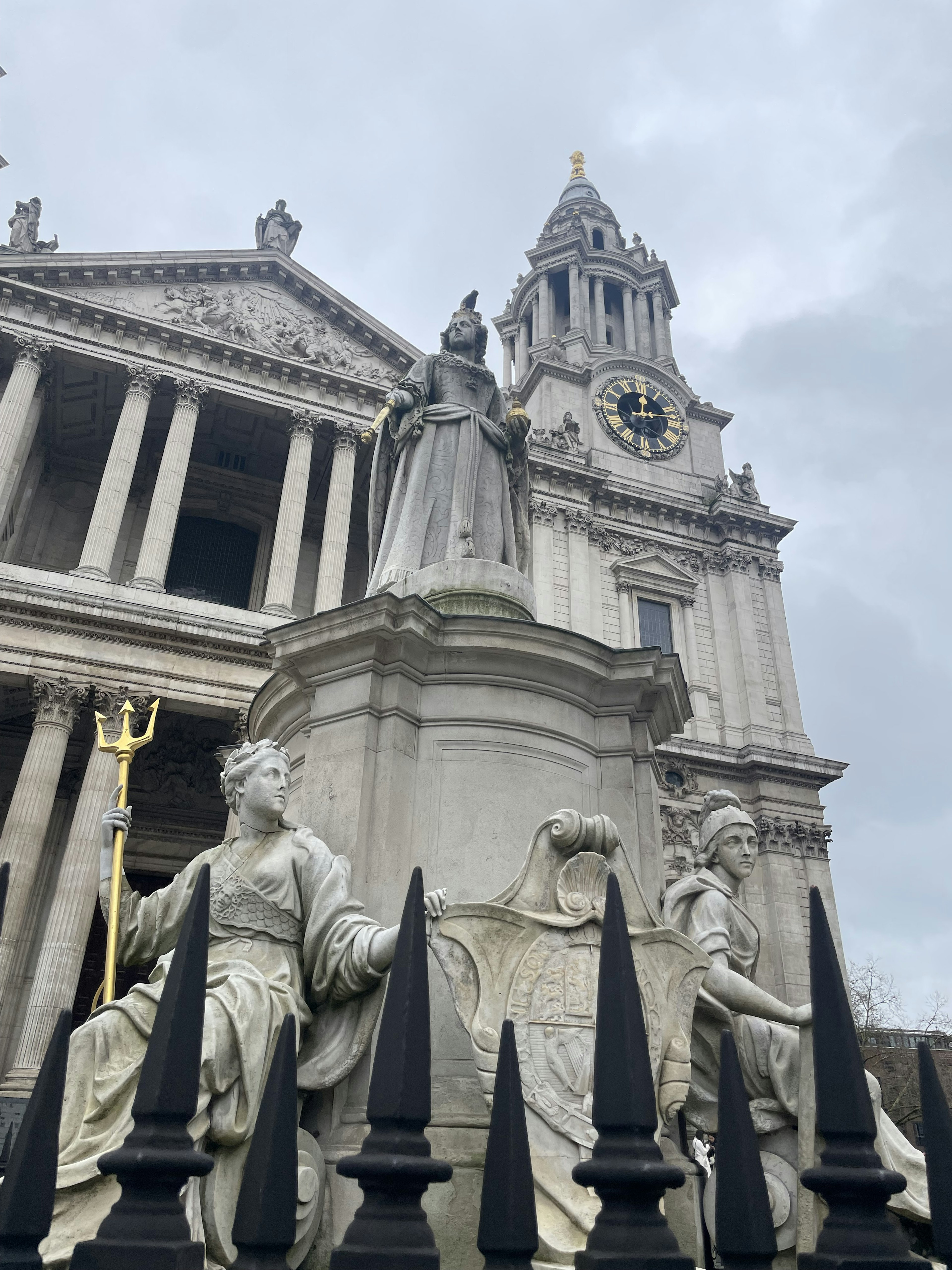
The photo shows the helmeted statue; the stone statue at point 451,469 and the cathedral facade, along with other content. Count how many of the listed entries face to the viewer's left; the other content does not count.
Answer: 0

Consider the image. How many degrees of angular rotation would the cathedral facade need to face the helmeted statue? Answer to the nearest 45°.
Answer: approximately 45° to its right

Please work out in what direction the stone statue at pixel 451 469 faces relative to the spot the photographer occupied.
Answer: facing the viewer

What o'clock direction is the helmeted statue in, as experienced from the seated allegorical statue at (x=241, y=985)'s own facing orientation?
The helmeted statue is roughly at 8 o'clock from the seated allegorical statue.

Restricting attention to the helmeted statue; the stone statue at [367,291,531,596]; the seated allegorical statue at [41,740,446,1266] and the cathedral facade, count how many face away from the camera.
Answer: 0

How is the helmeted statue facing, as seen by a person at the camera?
facing the viewer and to the right of the viewer

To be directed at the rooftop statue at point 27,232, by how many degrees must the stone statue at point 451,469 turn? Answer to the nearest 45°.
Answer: approximately 135° to its right

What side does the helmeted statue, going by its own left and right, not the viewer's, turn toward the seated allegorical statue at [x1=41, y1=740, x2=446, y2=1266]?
right

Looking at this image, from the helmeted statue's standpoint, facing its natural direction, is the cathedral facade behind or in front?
behind
